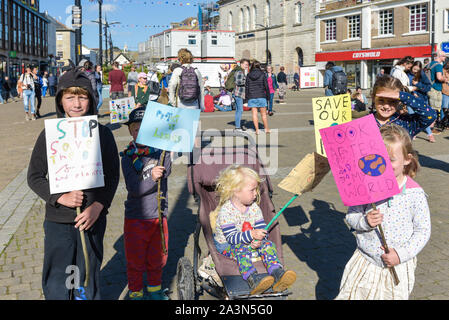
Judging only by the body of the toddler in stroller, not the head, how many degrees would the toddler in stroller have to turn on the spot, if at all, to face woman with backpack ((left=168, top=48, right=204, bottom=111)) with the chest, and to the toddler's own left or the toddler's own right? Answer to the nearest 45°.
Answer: approximately 135° to the toddler's own left

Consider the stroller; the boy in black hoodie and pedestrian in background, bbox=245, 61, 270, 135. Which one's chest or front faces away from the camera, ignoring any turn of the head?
the pedestrian in background

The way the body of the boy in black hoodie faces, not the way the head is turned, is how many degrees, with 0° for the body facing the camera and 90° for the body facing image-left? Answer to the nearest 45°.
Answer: approximately 0°

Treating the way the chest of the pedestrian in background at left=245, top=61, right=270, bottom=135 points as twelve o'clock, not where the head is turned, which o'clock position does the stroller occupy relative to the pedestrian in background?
The stroller is roughly at 6 o'clock from the pedestrian in background.

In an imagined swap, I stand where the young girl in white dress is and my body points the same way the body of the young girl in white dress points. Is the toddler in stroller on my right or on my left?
on my right

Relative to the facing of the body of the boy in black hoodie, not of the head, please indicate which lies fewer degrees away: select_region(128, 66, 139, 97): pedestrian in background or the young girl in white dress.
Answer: the young girl in white dress

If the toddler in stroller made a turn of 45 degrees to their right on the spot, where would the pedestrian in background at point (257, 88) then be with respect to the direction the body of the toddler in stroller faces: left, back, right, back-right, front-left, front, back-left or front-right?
back

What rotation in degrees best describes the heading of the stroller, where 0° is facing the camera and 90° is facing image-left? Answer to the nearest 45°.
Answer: approximately 315°
